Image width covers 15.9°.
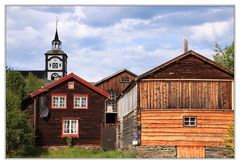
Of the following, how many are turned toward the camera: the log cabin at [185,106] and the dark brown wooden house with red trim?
2

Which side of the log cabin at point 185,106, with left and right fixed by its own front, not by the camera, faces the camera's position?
front

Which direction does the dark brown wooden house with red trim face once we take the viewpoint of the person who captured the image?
facing the viewer

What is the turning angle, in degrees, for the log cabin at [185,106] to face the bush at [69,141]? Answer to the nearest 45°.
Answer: approximately 135° to its right

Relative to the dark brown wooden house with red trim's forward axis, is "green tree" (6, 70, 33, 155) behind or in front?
in front

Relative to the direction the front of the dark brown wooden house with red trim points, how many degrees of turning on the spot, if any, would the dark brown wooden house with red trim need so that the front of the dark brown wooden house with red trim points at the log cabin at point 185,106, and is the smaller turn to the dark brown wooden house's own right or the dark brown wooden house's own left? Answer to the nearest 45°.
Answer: approximately 45° to the dark brown wooden house's own left

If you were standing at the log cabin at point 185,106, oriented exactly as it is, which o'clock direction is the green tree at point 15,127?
The green tree is roughly at 3 o'clock from the log cabin.
